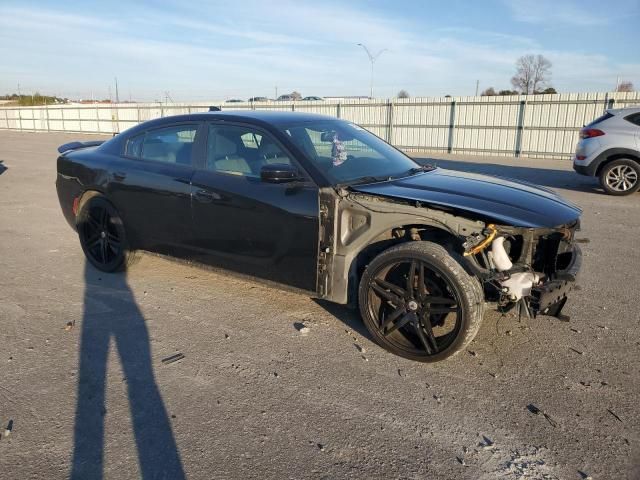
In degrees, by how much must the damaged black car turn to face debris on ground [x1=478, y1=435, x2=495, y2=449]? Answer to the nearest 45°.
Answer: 0° — it already faces it

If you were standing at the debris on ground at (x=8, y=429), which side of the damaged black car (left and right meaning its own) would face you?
right

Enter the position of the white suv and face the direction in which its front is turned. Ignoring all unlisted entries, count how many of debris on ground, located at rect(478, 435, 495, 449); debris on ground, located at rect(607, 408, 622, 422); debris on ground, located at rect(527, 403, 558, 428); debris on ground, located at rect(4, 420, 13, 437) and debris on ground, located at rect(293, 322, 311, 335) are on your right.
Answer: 5

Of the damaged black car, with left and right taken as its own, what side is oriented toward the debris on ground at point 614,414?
front

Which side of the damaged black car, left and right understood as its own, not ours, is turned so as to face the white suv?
left

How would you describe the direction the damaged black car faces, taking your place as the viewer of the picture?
facing the viewer and to the right of the viewer

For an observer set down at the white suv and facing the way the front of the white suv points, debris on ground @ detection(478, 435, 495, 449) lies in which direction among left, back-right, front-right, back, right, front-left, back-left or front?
right

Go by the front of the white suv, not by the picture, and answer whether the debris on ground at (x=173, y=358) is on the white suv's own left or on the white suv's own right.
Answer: on the white suv's own right

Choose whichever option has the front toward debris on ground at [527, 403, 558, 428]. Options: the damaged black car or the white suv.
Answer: the damaged black car

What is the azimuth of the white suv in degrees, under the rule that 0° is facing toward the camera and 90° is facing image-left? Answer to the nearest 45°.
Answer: approximately 270°
